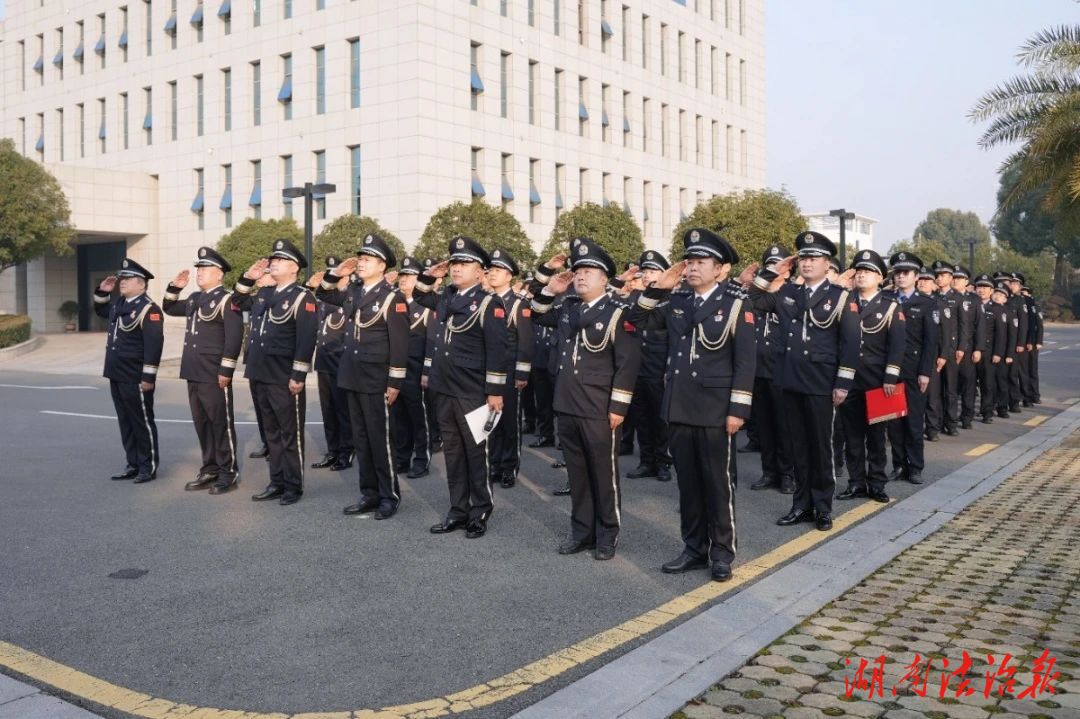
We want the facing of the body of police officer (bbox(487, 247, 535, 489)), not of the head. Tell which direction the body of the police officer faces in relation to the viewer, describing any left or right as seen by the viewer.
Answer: facing the viewer and to the left of the viewer

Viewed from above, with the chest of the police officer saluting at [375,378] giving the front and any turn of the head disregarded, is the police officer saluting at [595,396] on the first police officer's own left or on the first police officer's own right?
on the first police officer's own left

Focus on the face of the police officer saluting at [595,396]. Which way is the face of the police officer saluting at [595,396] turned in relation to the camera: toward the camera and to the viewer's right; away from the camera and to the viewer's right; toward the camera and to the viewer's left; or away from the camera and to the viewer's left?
toward the camera and to the viewer's left

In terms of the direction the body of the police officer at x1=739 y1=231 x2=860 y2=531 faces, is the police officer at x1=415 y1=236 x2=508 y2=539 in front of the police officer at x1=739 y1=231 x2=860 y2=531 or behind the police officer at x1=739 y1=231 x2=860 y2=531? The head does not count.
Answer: in front

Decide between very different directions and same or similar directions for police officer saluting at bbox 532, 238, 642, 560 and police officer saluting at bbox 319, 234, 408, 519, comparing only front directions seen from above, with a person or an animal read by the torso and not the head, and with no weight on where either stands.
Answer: same or similar directions

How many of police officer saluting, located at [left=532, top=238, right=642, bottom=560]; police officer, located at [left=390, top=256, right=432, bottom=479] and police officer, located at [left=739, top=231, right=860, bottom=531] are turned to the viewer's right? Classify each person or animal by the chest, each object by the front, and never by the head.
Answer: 0

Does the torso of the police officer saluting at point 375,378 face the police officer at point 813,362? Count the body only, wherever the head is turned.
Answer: no

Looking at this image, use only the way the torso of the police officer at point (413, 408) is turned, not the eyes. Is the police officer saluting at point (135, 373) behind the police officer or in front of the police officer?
in front

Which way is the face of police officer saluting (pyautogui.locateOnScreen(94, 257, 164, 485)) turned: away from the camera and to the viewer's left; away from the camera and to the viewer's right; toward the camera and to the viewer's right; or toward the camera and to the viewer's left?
toward the camera and to the viewer's left

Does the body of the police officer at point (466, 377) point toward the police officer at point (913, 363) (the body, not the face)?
no

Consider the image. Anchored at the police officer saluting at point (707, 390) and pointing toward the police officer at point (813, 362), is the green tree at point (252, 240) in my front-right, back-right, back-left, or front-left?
front-left

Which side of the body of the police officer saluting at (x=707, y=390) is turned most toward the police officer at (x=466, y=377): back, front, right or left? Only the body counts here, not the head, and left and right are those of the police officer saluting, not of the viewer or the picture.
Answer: right

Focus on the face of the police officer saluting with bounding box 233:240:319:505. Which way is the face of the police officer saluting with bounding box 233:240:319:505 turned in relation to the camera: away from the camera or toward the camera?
toward the camera

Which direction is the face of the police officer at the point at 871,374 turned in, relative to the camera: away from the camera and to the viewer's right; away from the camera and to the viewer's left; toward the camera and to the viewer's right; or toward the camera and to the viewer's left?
toward the camera and to the viewer's left

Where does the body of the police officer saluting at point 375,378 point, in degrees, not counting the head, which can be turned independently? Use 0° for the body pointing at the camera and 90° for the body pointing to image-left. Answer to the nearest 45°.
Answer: approximately 45°

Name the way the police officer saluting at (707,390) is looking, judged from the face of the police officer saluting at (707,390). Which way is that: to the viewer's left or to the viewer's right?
to the viewer's left

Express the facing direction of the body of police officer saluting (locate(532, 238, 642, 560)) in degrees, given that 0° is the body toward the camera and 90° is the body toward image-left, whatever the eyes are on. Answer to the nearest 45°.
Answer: approximately 45°

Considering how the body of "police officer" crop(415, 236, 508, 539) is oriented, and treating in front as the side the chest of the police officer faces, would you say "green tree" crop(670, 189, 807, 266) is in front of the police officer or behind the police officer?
behind

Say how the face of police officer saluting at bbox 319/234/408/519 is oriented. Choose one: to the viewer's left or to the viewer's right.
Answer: to the viewer's left
